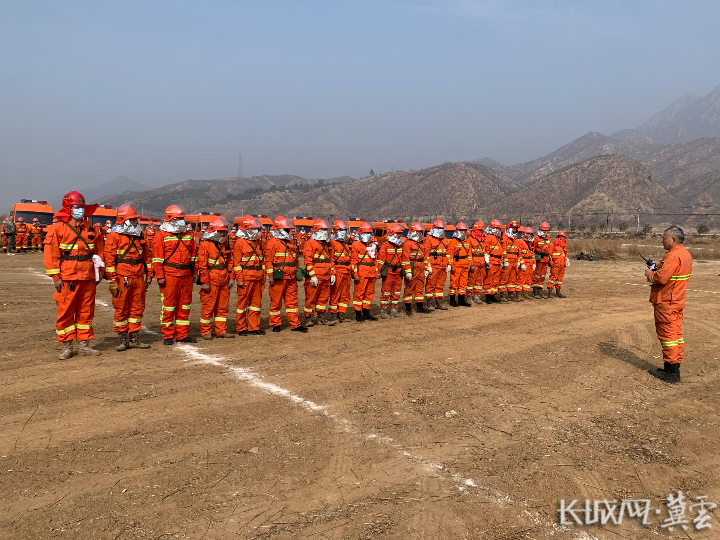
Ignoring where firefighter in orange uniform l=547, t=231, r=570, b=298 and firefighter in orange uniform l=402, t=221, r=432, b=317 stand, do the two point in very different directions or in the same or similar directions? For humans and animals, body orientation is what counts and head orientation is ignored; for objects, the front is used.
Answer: same or similar directions

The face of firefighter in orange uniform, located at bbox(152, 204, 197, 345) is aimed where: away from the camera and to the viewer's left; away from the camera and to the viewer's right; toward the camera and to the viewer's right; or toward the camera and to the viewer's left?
toward the camera and to the viewer's right

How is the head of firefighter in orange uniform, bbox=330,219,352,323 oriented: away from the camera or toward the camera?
toward the camera

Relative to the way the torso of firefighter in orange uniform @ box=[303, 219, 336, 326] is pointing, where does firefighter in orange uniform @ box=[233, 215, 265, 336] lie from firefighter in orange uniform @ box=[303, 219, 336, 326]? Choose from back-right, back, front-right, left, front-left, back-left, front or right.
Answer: right

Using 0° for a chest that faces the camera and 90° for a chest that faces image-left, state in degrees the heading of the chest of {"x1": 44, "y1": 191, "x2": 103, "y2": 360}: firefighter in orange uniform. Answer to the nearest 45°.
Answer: approximately 315°

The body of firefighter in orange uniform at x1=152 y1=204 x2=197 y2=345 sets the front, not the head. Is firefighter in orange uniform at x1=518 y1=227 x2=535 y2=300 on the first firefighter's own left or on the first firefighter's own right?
on the first firefighter's own left

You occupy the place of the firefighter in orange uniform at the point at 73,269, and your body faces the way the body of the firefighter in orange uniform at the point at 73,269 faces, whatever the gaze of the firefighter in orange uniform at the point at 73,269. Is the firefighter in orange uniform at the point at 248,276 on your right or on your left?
on your left

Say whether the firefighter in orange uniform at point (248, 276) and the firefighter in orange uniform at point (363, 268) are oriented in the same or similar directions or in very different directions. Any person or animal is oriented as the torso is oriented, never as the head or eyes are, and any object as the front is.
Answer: same or similar directions

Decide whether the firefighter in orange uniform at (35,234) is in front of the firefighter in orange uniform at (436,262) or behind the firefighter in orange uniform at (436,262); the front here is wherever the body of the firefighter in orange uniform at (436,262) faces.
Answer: behind

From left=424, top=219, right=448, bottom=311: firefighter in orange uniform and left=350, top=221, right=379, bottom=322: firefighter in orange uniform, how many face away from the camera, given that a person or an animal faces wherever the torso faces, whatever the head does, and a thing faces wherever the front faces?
0

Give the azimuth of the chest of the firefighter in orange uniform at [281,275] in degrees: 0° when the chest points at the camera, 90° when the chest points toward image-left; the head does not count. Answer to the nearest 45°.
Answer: approximately 315°

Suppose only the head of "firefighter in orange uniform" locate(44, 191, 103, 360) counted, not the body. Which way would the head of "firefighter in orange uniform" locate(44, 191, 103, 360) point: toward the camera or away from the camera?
toward the camera

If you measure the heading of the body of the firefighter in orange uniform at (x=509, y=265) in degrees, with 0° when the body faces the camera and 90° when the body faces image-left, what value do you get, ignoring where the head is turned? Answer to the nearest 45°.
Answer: approximately 315°

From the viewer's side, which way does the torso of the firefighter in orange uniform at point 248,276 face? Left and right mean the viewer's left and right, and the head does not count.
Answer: facing the viewer and to the right of the viewer

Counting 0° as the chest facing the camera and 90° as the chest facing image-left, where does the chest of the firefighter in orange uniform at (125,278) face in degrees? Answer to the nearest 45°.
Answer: approximately 315°

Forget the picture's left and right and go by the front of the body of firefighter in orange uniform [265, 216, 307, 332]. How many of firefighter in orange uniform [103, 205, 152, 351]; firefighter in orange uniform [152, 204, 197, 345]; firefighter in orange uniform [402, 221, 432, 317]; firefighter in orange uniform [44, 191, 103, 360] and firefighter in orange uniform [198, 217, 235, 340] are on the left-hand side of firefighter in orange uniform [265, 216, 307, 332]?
1

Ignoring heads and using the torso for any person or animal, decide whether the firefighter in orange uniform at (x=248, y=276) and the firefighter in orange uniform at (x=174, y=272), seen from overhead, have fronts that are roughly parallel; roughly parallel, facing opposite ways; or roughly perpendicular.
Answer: roughly parallel

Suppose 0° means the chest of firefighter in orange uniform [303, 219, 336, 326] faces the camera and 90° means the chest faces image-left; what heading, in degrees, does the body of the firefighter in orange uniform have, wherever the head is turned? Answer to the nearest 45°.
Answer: approximately 315°

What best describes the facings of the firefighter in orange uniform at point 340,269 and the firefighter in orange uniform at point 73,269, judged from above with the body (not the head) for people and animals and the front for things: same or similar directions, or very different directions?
same or similar directions

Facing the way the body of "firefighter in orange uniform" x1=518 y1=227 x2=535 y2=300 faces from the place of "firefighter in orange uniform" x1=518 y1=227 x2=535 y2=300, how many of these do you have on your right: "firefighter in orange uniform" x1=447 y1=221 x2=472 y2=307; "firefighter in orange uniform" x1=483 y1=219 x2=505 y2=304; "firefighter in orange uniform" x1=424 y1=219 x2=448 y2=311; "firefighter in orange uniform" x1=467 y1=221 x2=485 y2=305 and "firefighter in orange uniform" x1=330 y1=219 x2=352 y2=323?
5
